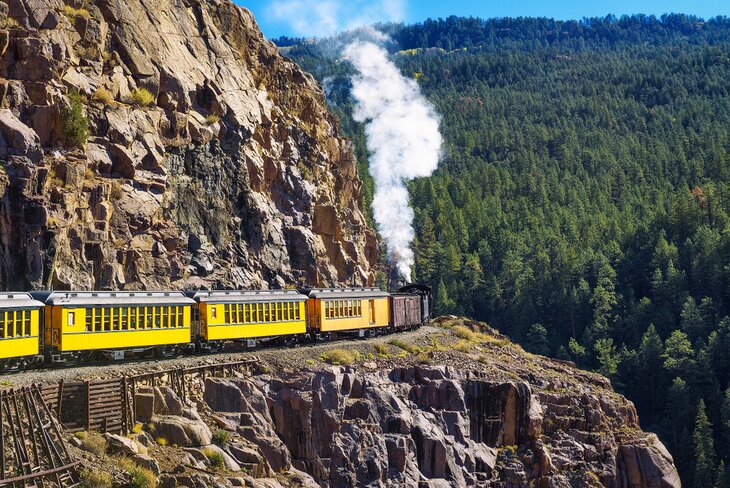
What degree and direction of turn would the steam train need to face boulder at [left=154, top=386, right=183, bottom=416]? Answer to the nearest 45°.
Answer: approximately 135° to its right

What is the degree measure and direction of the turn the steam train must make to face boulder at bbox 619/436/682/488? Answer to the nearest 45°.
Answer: approximately 45° to its right

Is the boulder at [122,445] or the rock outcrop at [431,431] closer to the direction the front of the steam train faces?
the rock outcrop

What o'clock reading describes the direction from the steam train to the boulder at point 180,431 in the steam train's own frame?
The boulder is roughly at 4 o'clock from the steam train.

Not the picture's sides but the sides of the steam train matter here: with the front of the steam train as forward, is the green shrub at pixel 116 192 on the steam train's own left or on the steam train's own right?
on the steam train's own left

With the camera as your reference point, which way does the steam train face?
facing away from the viewer and to the right of the viewer
